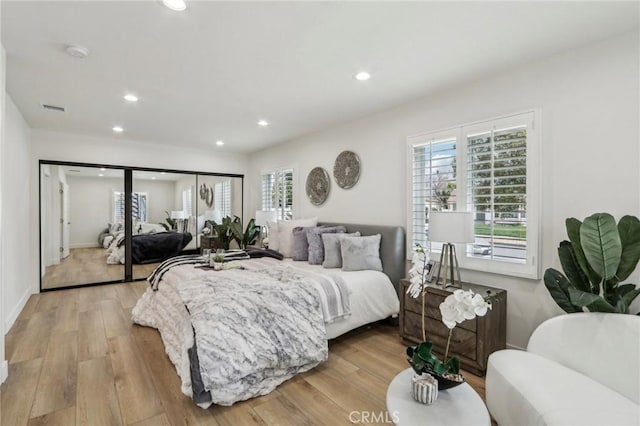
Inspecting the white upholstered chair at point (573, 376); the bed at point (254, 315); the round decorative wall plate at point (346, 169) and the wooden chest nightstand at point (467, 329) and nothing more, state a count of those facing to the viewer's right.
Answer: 0

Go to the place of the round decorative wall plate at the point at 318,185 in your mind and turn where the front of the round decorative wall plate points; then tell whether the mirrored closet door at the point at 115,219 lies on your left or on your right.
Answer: on your right

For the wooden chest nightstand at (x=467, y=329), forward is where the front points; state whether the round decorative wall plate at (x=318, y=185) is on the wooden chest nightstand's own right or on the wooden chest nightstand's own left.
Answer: on the wooden chest nightstand's own right

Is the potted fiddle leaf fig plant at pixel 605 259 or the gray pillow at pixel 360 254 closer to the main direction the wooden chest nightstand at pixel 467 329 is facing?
the gray pillow

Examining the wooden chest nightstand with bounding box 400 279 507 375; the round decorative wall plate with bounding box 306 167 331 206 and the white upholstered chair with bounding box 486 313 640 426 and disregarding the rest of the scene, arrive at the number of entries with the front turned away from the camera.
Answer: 0

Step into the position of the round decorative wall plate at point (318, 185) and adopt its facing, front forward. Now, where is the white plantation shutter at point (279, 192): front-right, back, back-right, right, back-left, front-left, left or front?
right

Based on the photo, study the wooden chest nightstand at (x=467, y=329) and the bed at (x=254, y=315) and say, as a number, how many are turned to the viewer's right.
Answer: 0

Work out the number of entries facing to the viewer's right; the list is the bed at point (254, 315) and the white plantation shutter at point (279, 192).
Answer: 0

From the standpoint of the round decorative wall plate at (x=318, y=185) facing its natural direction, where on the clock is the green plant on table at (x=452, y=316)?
The green plant on table is roughly at 10 o'clock from the round decorative wall plate.

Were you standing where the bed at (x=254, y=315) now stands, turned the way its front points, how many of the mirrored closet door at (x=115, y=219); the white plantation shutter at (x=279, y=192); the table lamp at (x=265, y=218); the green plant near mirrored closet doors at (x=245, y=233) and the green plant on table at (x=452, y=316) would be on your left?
1

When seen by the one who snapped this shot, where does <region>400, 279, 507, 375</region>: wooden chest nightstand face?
facing the viewer and to the left of the viewer

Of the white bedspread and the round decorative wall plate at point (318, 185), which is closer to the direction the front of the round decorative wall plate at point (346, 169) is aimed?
the white bedspread

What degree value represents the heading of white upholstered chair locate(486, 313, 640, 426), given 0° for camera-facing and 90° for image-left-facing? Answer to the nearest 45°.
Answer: approximately 45°

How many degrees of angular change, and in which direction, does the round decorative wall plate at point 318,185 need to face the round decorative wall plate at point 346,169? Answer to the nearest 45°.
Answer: approximately 90° to its left
